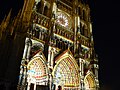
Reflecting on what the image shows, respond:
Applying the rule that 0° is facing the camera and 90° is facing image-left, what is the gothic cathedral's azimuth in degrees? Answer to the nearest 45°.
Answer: approximately 315°
